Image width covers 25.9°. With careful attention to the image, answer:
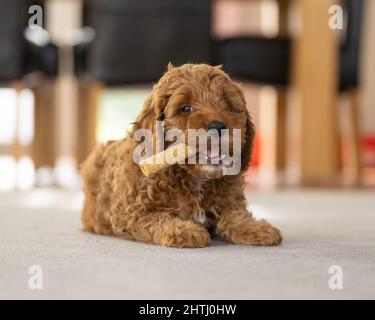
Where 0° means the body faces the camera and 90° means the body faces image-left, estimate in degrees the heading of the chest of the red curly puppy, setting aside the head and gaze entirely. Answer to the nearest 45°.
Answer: approximately 315°

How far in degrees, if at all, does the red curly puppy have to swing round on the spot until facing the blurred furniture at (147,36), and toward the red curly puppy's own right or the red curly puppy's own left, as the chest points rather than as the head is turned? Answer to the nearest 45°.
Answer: approximately 135° to the red curly puppy's own left

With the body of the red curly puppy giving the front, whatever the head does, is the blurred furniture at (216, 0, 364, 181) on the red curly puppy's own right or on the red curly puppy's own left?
on the red curly puppy's own left

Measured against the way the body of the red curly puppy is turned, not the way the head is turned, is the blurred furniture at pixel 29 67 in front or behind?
behind

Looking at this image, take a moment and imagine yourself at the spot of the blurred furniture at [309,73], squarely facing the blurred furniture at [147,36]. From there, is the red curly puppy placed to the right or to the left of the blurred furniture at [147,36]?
left

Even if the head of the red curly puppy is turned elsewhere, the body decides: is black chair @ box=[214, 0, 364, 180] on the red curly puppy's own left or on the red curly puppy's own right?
on the red curly puppy's own left
